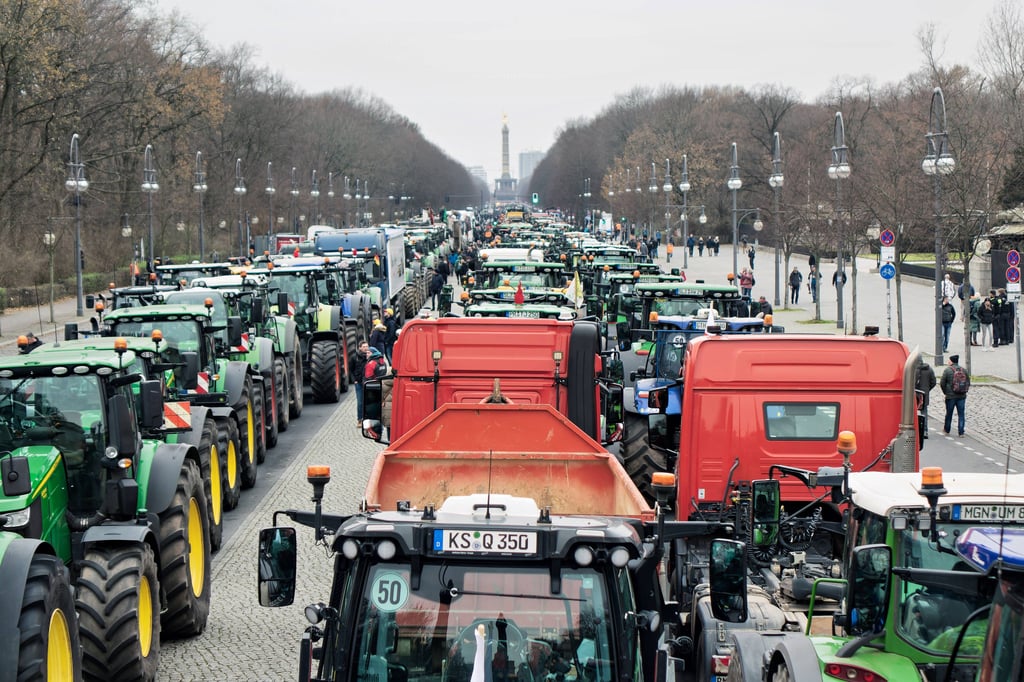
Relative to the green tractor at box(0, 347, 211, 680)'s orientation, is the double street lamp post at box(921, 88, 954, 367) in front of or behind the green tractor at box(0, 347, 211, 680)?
behind

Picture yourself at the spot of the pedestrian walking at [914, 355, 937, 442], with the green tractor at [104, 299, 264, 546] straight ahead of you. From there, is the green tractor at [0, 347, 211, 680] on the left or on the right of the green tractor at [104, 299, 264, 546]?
left

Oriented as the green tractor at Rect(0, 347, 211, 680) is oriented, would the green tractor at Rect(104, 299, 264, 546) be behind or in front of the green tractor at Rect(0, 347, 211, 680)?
behind

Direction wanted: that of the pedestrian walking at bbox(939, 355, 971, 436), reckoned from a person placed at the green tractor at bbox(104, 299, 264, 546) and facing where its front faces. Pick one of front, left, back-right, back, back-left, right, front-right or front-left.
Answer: back-left

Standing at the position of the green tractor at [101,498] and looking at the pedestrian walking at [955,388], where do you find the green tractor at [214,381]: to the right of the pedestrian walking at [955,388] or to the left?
left

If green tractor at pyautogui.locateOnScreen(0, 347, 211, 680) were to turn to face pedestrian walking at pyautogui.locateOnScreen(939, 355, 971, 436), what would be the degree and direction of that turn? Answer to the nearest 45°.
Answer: approximately 180°

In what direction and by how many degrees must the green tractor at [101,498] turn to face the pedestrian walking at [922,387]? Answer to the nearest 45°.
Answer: approximately 135° to its left

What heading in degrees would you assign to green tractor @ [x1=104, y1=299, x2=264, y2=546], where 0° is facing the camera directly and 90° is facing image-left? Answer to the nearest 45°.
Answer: approximately 45°

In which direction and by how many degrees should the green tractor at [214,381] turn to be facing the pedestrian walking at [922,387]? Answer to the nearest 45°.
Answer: approximately 90° to its left

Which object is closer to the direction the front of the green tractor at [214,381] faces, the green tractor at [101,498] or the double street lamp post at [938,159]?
the green tractor
